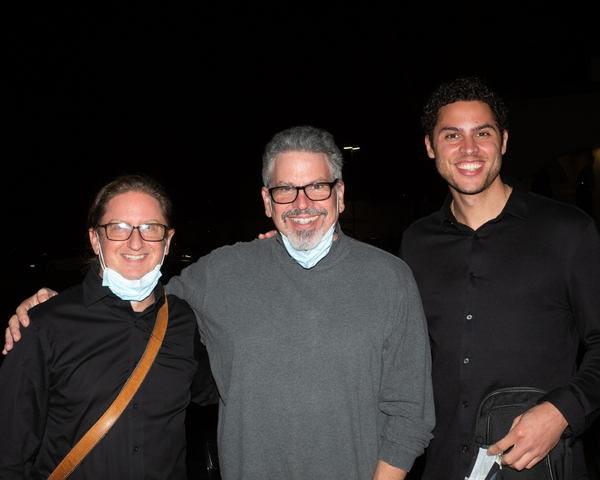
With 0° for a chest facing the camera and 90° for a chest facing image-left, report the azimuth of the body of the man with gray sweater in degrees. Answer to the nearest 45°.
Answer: approximately 0°
